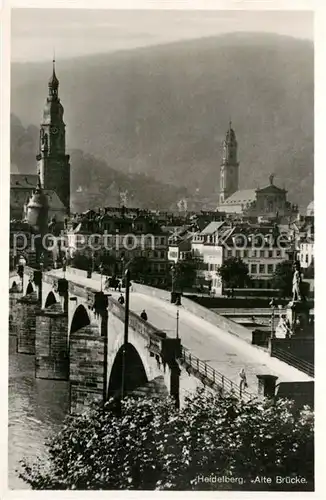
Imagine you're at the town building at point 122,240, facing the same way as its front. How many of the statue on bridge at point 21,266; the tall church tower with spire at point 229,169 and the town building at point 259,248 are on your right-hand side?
1

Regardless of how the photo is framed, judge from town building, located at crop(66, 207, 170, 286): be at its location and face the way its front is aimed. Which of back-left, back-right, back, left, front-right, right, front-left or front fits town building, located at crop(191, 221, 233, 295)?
left

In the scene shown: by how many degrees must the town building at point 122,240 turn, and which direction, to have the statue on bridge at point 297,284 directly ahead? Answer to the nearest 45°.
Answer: approximately 90° to its left

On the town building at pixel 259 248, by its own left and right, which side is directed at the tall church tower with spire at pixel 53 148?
right

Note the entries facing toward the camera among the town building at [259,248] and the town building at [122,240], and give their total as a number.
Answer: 2

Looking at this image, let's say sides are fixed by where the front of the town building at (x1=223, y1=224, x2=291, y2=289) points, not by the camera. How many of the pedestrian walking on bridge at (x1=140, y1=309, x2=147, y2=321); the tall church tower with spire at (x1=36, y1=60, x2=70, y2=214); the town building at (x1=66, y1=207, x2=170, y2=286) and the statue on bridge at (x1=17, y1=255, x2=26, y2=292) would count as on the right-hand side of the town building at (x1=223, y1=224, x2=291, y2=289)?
4

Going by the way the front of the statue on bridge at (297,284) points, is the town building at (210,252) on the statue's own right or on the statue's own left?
on the statue's own right
